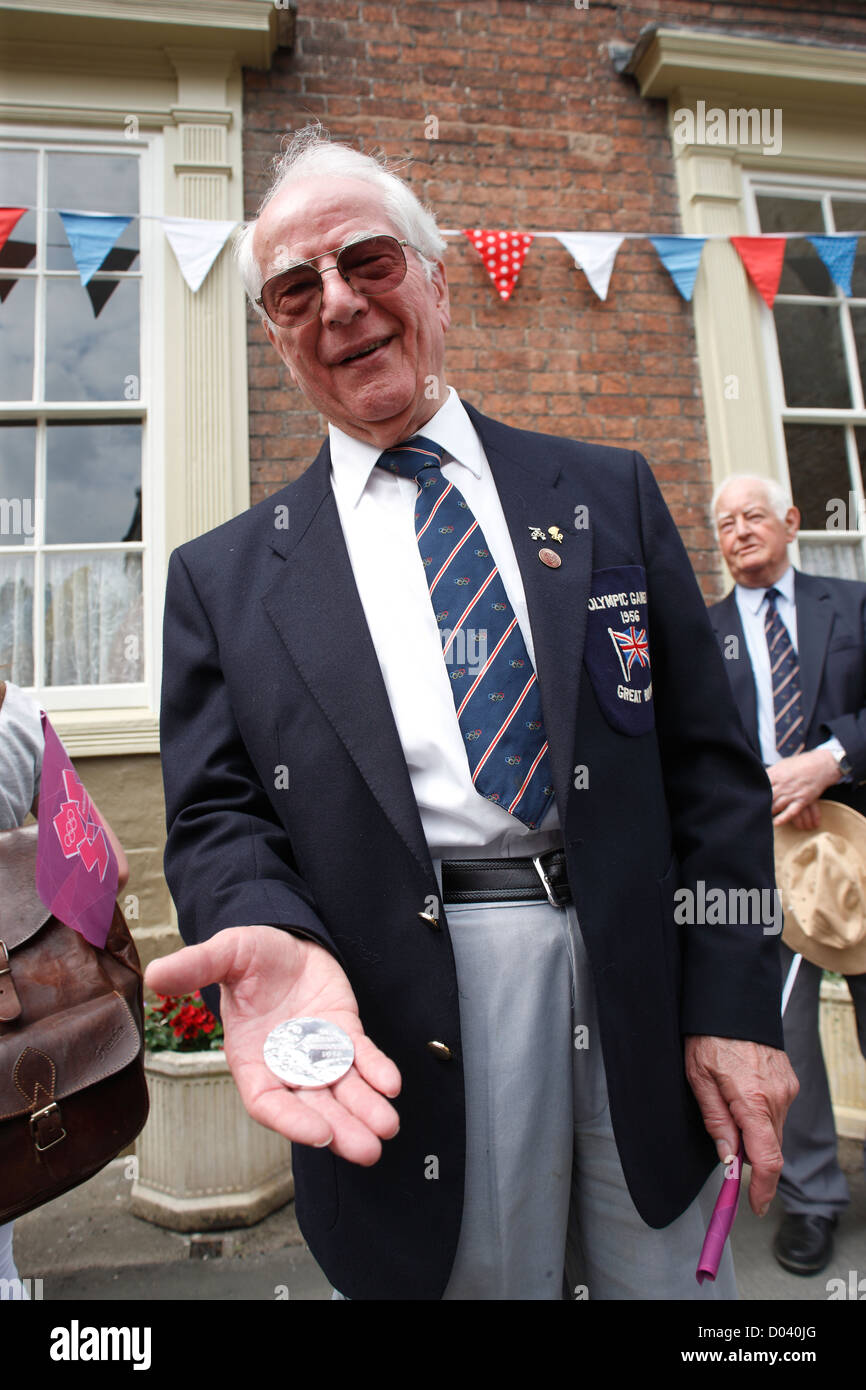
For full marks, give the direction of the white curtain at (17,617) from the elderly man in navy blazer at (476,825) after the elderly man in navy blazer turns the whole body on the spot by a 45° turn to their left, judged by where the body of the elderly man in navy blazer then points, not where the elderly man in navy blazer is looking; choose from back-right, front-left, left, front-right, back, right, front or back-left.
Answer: back

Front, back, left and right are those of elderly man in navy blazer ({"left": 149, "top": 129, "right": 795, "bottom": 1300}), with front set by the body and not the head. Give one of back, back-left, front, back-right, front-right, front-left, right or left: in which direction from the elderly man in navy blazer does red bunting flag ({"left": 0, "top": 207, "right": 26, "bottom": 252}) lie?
back-right

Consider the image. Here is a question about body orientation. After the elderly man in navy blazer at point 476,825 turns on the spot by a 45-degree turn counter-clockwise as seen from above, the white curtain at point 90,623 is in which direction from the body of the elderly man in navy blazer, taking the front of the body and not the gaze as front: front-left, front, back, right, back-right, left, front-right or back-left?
back

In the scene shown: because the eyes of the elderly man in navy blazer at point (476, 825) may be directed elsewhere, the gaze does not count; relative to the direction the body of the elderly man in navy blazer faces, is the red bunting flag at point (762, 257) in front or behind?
behind

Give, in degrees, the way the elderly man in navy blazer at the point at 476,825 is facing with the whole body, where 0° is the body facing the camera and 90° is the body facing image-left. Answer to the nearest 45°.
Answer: approximately 0°

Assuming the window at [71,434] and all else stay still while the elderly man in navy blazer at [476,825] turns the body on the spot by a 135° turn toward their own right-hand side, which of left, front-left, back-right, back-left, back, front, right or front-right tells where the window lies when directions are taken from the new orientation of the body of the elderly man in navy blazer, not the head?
front

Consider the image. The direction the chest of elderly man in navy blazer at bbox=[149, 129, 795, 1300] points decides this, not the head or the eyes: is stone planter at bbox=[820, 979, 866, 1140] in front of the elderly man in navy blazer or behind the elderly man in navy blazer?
behind

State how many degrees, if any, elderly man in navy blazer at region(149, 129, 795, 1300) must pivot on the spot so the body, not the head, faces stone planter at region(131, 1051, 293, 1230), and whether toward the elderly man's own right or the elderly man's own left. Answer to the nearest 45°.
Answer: approximately 135° to the elderly man's own right

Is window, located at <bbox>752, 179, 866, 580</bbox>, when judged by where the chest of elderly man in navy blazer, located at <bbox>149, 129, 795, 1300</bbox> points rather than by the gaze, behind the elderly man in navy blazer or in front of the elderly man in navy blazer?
behind
